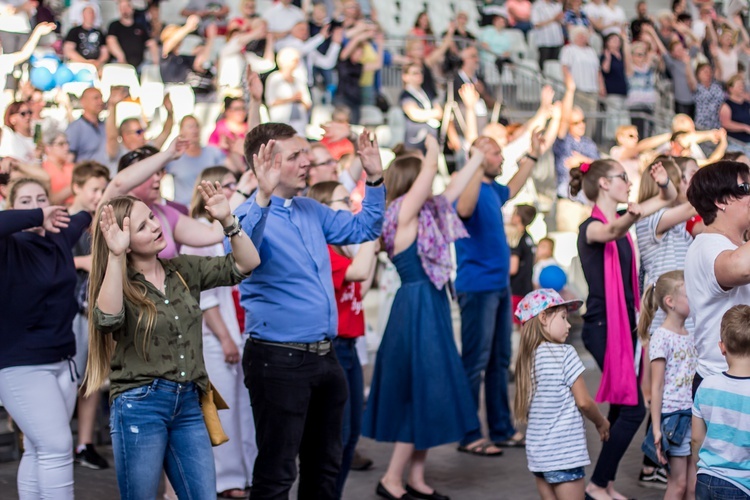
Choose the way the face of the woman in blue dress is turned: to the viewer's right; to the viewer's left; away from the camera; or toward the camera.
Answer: away from the camera

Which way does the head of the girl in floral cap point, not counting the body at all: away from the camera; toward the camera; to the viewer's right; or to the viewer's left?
to the viewer's right

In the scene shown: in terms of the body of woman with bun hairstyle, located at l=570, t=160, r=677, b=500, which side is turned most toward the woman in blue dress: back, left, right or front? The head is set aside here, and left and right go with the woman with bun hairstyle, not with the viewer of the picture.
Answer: back

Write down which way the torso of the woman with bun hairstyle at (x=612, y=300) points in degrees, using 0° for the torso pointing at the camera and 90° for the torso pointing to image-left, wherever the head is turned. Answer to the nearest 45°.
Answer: approximately 270°

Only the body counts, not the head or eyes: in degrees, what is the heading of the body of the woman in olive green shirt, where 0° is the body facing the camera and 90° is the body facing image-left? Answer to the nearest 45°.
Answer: approximately 315°
